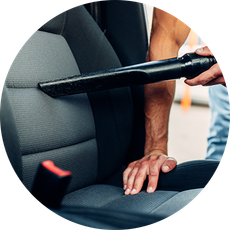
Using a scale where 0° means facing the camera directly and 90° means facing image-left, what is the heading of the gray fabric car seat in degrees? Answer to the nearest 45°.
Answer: approximately 315°
